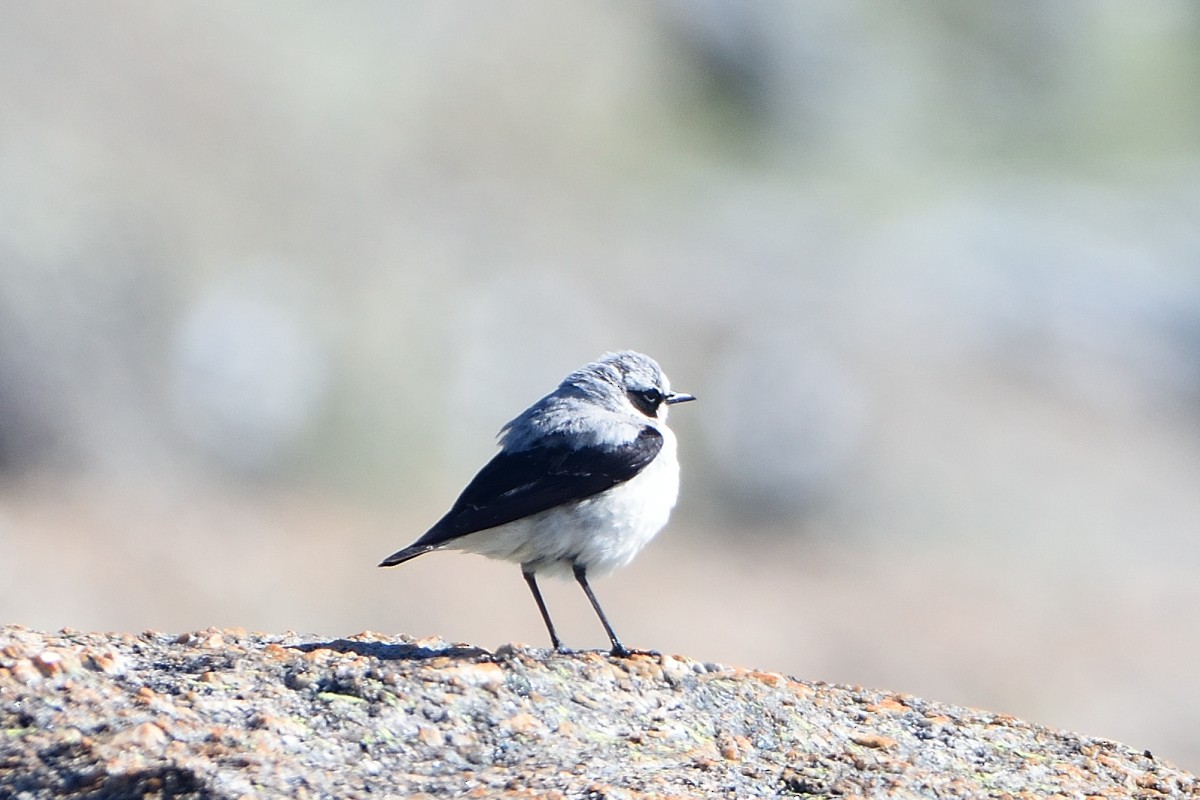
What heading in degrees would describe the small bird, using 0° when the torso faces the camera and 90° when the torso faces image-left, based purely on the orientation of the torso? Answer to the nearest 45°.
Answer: approximately 270°
